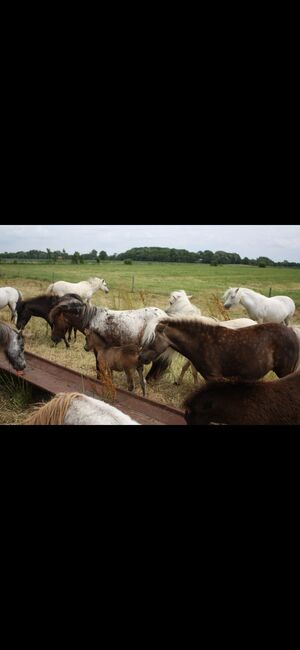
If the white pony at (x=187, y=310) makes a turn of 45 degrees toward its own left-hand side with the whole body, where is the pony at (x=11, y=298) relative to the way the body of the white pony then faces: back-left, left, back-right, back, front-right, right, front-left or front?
front-right

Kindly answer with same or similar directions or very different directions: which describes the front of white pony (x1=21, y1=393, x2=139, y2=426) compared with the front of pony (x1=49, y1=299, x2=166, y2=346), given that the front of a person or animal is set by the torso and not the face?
same or similar directions

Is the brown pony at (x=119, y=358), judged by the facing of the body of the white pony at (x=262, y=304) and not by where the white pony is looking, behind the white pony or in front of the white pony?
in front

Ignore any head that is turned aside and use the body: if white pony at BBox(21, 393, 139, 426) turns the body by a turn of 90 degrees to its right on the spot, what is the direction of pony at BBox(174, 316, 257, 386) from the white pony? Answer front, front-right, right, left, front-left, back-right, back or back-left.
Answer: right

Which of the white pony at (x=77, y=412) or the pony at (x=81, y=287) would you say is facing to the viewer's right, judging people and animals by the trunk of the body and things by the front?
the pony

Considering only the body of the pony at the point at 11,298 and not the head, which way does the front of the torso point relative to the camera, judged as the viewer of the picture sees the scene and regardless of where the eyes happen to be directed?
to the viewer's left

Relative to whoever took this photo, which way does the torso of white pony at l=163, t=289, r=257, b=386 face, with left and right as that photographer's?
facing to the left of the viewer

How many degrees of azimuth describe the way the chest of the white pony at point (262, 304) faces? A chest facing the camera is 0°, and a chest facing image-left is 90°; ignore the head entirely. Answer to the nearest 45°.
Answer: approximately 90°

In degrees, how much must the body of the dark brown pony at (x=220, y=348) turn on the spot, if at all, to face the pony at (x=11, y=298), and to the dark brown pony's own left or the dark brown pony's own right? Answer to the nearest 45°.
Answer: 0° — it already faces it

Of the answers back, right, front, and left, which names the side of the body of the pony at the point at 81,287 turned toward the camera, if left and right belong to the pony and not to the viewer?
right

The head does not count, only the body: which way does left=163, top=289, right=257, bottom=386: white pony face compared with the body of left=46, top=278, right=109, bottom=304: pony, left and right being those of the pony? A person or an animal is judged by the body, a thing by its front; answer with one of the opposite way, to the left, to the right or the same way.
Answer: the opposite way

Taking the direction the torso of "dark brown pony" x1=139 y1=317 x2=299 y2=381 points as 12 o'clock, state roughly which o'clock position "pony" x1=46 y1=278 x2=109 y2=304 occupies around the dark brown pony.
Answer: The pony is roughly at 2 o'clock from the dark brown pony.

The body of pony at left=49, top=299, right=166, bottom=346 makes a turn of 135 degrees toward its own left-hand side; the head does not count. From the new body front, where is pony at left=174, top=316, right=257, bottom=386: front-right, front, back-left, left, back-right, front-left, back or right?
front-left

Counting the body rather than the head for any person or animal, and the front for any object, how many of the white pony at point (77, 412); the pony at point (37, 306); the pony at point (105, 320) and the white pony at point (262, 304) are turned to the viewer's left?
4

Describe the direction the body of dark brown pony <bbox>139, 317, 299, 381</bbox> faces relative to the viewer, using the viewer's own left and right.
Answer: facing to the left of the viewer

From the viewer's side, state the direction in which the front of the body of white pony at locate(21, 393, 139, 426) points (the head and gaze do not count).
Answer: to the viewer's left
